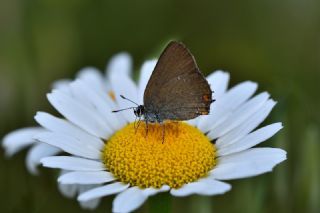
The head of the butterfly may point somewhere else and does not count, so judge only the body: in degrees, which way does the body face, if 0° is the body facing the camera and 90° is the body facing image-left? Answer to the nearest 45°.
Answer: approximately 90°
